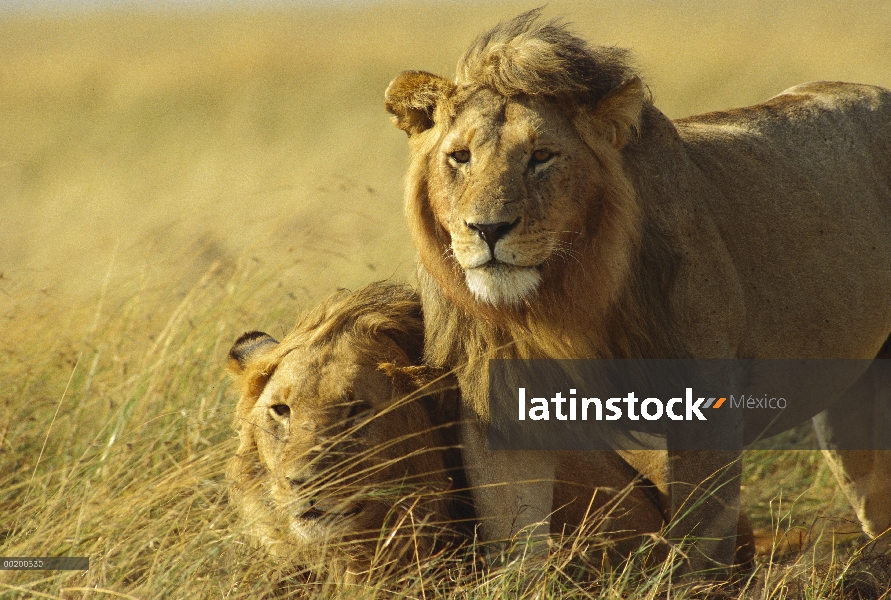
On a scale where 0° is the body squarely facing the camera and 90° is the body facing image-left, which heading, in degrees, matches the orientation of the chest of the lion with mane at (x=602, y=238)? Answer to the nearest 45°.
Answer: approximately 45°

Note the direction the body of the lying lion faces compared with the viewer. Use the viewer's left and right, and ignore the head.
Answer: facing the viewer and to the left of the viewer
